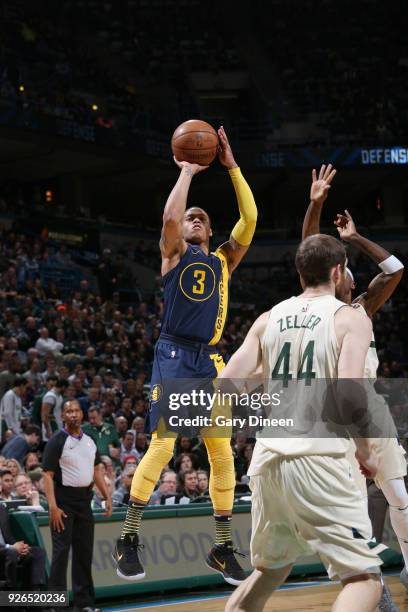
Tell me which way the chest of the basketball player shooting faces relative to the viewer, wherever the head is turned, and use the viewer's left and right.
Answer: facing the viewer

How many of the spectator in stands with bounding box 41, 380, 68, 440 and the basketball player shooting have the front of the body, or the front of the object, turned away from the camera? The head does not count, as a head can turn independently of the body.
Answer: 0

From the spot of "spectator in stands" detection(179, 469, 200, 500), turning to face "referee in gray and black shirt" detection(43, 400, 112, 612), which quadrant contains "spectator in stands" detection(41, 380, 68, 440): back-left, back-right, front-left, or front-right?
back-right

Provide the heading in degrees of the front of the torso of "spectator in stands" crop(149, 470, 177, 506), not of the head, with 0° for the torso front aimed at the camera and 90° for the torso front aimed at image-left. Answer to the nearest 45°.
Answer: approximately 315°

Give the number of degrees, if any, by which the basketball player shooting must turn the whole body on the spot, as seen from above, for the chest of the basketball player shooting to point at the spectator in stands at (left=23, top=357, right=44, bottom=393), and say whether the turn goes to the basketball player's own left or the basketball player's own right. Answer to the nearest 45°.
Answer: approximately 180°

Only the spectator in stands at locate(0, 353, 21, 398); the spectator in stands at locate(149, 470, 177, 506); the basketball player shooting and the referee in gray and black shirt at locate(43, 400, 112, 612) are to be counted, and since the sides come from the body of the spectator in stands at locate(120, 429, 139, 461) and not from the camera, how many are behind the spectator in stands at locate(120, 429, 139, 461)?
1

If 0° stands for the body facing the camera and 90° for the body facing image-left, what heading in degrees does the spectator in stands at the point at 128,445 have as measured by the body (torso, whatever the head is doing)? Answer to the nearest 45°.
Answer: approximately 315°

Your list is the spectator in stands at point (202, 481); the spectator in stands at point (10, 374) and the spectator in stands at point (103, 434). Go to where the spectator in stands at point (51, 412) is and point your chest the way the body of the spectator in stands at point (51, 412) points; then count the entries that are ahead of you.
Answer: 2

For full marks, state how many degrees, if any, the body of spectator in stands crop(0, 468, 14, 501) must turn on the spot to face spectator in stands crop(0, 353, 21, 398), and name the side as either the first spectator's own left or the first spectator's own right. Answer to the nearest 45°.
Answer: approximately 135° to the first spectator's own left
